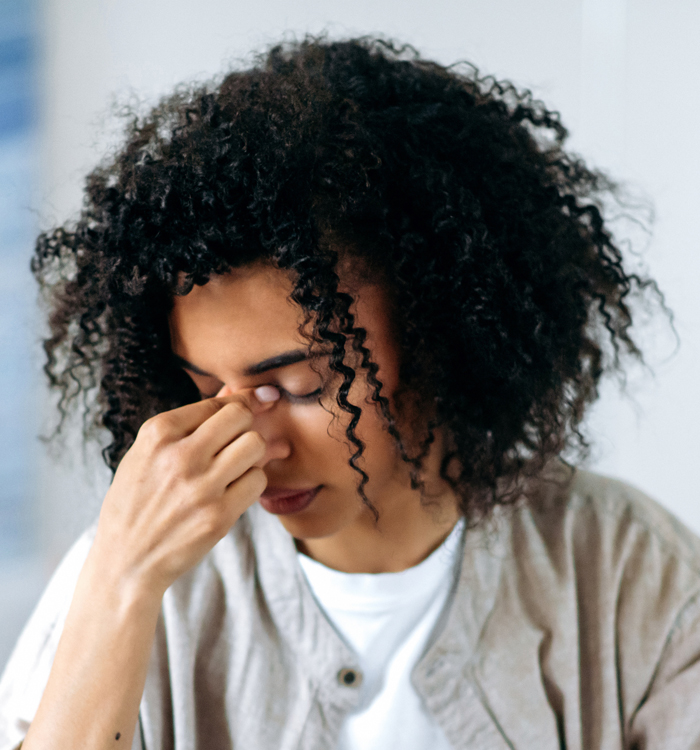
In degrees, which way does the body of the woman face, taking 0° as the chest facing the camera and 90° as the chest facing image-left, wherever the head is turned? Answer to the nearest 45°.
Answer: approximately 0°
